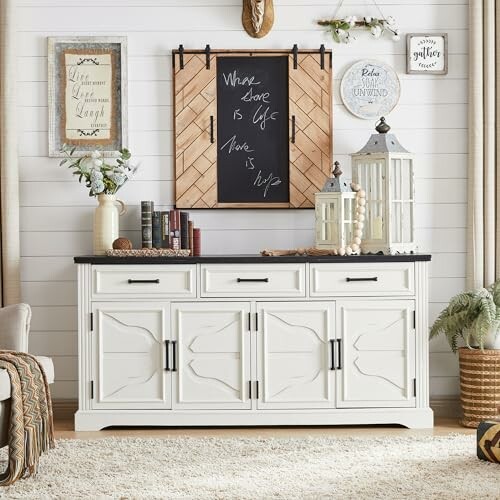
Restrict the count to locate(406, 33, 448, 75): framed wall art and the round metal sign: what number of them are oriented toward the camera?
2

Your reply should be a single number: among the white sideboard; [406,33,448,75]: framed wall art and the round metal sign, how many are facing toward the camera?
3

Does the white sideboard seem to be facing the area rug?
yes

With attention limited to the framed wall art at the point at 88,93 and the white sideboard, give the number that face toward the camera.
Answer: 2
